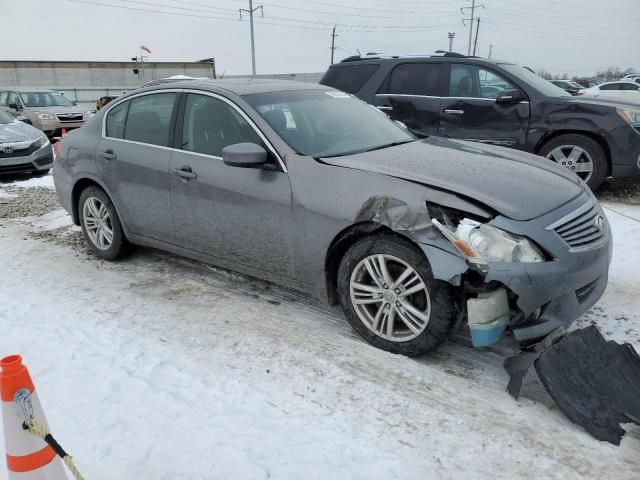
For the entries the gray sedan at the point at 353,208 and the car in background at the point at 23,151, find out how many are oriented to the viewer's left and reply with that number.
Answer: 0

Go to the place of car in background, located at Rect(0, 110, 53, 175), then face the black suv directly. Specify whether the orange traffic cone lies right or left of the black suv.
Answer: right

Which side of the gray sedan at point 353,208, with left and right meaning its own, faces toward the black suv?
left

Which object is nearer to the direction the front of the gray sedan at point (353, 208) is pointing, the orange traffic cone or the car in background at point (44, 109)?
the orange traffic cone

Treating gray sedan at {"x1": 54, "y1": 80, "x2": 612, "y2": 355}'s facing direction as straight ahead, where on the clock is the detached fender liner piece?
The detached fender liner piece is roughly at 12 o'clock from the gray sedan.

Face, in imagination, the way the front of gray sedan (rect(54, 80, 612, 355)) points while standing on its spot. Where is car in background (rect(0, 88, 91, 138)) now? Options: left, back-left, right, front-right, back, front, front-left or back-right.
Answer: back

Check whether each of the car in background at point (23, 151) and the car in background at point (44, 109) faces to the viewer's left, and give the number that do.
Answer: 0

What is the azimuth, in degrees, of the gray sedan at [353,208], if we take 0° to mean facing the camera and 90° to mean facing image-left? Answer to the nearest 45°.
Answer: approximately 315°
